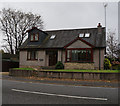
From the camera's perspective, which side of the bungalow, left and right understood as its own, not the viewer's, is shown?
front

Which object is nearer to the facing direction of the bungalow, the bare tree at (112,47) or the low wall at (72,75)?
the low wall

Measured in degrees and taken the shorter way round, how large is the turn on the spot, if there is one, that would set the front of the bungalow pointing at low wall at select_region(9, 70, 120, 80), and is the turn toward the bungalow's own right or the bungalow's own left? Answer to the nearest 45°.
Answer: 0° — it already faces it

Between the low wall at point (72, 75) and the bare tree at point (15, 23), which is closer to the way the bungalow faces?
the low wall

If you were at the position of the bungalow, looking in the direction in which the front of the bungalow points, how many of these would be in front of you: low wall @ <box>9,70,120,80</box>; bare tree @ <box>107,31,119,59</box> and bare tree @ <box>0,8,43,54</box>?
1

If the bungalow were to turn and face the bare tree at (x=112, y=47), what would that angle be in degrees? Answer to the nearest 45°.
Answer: approximately 135° to its left

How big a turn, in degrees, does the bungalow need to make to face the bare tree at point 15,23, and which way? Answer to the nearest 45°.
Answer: approximately 135° to its right
